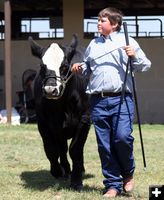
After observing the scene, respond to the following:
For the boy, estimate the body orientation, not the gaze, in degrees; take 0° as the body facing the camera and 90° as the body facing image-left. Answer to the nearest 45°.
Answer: approximately 45°

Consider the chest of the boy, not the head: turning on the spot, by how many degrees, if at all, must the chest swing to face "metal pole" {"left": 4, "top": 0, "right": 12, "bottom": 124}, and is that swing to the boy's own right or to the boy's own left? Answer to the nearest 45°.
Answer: approximately 135° to the boy's own right

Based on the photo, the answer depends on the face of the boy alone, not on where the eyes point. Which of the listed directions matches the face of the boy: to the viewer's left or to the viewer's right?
to the viewer's left
